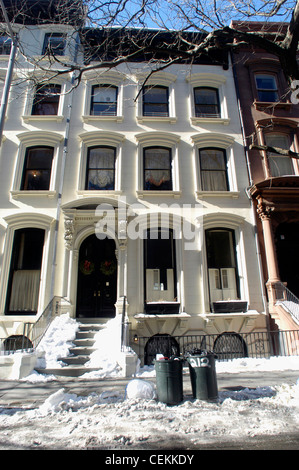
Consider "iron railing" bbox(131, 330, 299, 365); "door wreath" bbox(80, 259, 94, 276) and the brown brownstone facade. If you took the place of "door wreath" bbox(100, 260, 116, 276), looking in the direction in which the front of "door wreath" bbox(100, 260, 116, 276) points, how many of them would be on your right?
1

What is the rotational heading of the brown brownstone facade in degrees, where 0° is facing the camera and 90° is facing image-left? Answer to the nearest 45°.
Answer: approximately 0°

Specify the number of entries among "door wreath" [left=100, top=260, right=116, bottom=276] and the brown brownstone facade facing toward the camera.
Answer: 2

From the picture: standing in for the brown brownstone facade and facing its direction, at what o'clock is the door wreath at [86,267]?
The door wreath is roughly at 2 o'clock from the brown brownstone facade.

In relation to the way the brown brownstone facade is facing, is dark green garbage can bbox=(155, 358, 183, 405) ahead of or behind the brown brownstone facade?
ahead

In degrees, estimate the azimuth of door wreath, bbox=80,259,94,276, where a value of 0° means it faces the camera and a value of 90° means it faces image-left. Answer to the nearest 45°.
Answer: approximately 0°

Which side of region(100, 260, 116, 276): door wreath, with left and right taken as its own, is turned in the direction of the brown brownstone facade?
left
